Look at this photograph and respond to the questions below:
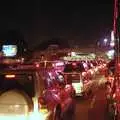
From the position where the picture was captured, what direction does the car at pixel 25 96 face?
facing away from the viewer and to the right of the viewer

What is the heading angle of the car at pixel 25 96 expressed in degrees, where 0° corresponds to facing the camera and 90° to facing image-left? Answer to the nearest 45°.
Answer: approximately 225°
